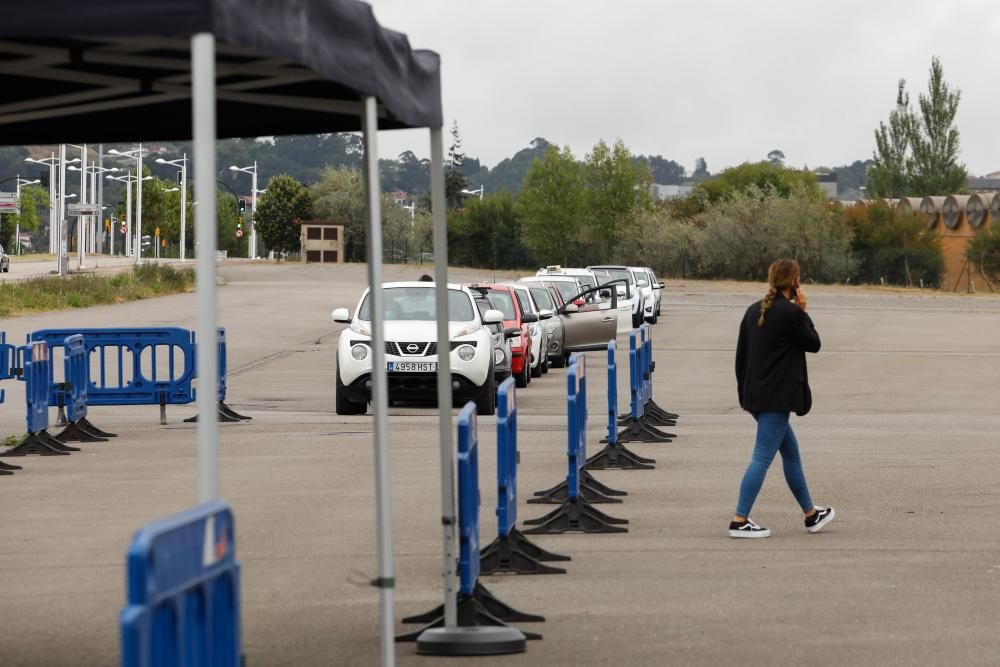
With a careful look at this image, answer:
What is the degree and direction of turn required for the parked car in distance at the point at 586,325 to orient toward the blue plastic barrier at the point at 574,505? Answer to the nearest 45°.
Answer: approximately 45° to its left

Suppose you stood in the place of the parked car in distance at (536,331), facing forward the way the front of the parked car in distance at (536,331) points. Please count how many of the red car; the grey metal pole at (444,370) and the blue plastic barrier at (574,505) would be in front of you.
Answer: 3

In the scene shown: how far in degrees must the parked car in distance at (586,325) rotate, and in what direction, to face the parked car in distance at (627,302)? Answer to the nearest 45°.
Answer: approximately 135° to its right

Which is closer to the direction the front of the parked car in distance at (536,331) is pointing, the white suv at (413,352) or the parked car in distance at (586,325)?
the white suv

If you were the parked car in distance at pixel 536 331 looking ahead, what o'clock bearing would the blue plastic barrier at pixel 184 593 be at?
The blue plastic barrier is roughly at 12 o'clock from the parked car in distance.

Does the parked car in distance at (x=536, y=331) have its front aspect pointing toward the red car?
yes

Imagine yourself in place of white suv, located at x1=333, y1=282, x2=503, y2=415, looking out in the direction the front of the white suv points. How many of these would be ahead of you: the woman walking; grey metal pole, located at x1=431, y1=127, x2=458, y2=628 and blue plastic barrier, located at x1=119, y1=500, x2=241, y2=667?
3

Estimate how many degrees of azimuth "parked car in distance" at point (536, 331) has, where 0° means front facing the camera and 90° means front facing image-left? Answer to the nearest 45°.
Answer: approximately 0°

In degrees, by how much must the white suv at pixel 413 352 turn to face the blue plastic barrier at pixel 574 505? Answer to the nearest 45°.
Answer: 0° — it already faces it

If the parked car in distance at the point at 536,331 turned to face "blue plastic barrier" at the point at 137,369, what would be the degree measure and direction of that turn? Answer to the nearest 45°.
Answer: approximately 45° to its right

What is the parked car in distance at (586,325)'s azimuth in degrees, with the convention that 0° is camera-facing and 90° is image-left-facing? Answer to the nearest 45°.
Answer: approximately 45°

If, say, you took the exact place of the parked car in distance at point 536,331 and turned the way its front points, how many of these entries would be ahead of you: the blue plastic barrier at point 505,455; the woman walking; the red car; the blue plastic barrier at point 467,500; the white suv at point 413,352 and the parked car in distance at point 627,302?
5

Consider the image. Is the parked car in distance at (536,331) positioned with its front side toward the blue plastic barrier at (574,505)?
yes

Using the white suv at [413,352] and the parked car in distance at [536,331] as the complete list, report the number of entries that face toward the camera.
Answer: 2
